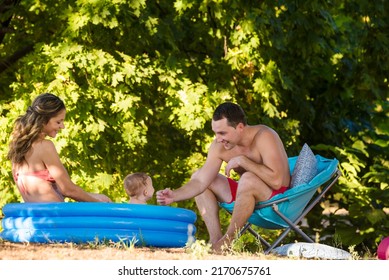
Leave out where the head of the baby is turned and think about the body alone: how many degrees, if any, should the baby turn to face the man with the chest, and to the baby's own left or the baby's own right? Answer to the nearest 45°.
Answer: approximately 45° to the baby's own right

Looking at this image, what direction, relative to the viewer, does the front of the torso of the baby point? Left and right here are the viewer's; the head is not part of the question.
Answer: facing away from the viewer and to the right of the viewer

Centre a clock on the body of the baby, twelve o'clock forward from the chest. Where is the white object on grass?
The white object on grass is roughly at 2 o'clock from the baby.

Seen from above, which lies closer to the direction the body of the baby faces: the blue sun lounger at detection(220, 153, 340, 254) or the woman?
the blue sun lounger

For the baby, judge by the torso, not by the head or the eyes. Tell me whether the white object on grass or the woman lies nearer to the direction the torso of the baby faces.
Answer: the white object on grass

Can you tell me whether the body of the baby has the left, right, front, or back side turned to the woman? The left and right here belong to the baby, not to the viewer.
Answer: back

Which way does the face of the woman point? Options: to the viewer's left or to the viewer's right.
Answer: to the viewer's right
